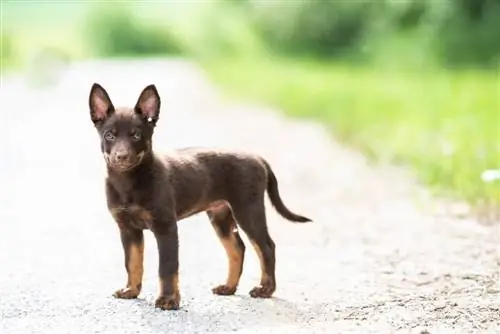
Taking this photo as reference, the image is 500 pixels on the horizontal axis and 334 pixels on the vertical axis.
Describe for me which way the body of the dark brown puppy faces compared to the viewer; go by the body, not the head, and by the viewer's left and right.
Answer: facing the viewer and to the left of the viewer
